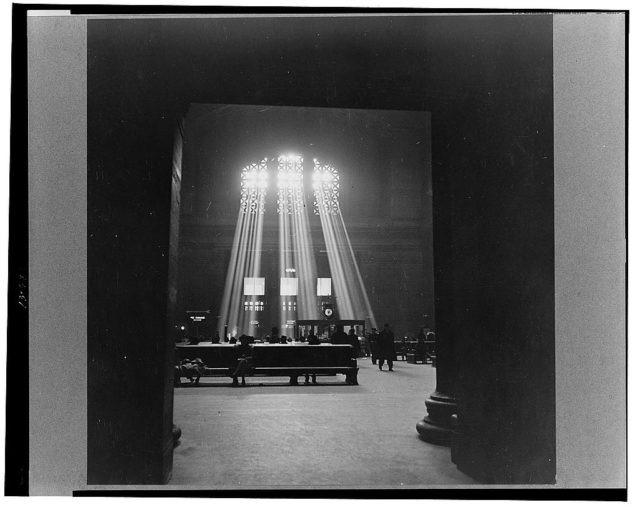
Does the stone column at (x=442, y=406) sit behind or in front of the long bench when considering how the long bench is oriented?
in front

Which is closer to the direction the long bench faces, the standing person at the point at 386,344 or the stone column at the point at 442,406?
the stone column

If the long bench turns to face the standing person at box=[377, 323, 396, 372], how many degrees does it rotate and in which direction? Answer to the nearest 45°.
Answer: approximately 135° to its left

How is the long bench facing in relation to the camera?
toward the camera
